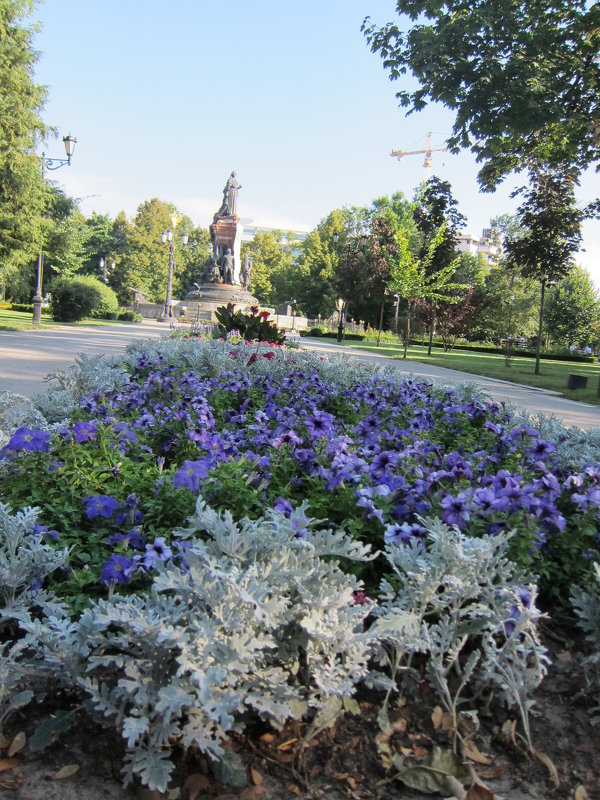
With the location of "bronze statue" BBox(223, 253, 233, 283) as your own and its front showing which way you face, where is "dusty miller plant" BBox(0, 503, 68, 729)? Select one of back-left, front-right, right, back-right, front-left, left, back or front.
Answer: front

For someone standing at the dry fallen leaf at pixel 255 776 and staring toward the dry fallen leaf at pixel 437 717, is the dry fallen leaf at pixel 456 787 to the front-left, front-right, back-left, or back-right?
front-right

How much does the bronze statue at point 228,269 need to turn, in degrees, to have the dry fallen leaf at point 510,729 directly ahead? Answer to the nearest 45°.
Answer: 0° — it already faces it

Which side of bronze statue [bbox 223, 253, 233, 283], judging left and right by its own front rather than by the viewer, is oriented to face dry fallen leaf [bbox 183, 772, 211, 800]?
front

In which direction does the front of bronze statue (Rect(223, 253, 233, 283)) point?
toward the camera

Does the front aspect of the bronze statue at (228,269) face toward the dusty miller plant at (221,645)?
yes

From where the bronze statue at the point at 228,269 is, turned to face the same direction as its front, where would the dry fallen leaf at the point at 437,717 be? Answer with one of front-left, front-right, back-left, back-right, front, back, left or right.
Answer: front

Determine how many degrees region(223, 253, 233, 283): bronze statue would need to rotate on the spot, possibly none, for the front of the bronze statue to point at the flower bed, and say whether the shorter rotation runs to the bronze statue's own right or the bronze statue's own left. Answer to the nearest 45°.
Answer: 0° — it already faces it

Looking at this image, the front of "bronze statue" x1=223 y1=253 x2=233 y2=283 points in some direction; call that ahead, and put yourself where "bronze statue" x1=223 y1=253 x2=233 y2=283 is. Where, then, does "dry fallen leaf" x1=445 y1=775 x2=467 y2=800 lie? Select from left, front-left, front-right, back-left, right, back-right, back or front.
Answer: front

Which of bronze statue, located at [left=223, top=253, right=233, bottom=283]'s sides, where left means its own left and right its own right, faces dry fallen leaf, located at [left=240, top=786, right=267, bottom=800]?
front

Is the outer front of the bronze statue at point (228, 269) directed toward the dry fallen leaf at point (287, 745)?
yes

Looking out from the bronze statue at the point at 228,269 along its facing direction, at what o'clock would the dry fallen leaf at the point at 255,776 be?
The dry fallen leaf is roughly at 12 o'clock from the bronze statue.

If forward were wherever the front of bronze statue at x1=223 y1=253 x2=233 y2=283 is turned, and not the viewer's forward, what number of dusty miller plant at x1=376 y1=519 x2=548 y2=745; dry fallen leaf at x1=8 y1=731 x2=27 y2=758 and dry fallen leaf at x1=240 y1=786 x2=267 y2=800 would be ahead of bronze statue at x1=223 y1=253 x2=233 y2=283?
3

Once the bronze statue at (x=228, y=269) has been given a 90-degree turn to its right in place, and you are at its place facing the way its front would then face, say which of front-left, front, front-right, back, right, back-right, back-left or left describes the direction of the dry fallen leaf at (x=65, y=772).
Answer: left
